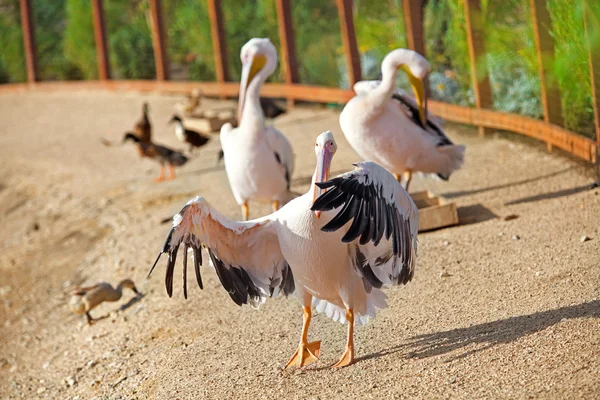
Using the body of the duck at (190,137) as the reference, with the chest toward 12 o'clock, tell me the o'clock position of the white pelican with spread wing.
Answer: The white pelican with spread wing is roughly at 9 o'clock from the duck.

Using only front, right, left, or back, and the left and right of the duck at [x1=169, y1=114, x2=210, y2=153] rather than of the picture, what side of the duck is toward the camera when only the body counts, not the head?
left

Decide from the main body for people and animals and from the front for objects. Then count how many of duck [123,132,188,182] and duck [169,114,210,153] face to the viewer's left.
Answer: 2

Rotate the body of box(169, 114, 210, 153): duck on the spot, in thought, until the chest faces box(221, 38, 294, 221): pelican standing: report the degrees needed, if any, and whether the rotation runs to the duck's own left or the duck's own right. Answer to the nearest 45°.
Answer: approximately 90° to the duck's own left

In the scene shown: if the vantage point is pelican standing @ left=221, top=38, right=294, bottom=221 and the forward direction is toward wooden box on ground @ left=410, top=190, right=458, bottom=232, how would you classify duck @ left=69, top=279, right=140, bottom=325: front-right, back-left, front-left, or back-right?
back-right

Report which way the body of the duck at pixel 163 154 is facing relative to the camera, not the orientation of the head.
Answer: to the viewer's left

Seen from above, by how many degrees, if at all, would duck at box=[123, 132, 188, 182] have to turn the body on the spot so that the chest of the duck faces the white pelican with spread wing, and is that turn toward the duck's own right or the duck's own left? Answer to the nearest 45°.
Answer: approximately 90° to the duck's own left

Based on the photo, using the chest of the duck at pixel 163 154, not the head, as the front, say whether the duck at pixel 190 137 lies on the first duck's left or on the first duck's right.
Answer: on the first duck's right

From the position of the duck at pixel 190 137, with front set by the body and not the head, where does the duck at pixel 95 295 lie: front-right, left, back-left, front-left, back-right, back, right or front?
left
